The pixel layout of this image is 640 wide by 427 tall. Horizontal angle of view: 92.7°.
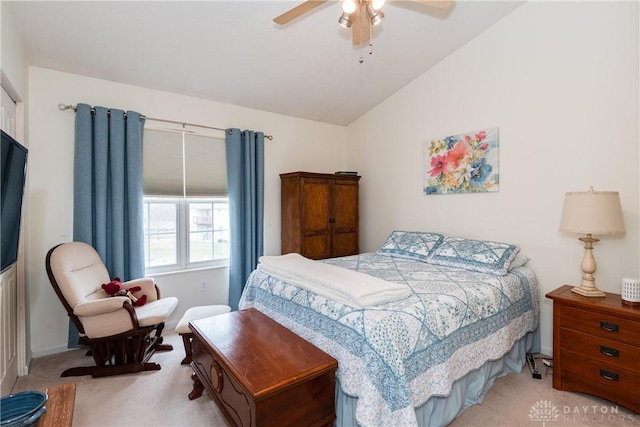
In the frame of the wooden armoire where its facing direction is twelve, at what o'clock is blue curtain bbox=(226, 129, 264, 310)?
The blue curtain is roughly at 4 o'clock from the wooden armoire.

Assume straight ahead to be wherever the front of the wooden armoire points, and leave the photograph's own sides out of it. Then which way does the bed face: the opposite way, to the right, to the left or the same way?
to the right

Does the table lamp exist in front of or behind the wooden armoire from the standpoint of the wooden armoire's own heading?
in front

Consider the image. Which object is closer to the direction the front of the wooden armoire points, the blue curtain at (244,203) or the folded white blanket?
the folded white blanket

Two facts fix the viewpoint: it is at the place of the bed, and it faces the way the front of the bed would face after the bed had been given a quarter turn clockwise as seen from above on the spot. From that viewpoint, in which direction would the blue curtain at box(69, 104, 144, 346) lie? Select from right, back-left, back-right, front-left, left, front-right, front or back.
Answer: front-left

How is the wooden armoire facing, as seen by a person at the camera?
facing the viewer and to the right of the viewer

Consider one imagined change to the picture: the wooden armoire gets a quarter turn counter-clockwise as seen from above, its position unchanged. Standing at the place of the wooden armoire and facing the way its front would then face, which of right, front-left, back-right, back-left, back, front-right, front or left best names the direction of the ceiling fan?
back-right

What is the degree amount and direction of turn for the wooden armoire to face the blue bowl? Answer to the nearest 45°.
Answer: approximately 90° to its right

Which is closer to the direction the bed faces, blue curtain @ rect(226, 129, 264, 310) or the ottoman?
the ottoman

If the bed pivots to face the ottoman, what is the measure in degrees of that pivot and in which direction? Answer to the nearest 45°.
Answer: approximately 45° to its right

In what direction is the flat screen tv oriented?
to the viewer's right

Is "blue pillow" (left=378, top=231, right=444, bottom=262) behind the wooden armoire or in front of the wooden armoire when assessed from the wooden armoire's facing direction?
in front

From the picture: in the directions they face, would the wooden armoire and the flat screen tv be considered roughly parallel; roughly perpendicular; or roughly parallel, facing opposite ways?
roughly perpendicular

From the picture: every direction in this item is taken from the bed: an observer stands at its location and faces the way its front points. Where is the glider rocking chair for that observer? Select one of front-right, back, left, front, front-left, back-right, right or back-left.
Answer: front-right

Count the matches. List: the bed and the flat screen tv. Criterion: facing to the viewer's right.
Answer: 1

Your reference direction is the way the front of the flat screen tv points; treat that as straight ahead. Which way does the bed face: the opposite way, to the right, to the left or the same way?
the opposite way
